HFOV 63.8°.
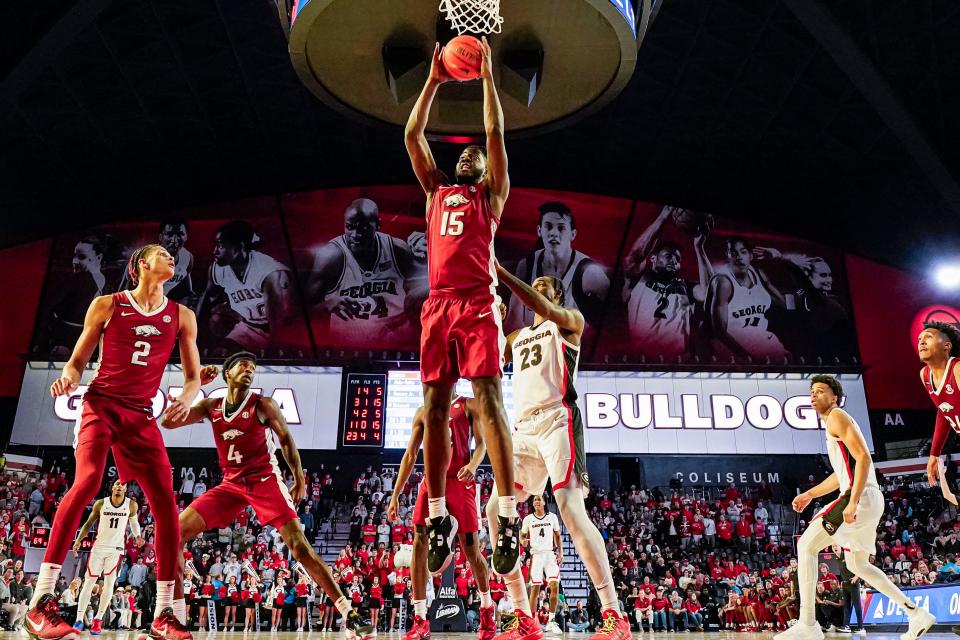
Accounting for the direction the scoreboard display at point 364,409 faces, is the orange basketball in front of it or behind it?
in front

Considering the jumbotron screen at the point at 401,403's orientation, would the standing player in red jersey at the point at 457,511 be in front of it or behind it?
in front

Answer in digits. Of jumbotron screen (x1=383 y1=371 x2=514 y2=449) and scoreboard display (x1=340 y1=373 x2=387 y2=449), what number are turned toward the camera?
2

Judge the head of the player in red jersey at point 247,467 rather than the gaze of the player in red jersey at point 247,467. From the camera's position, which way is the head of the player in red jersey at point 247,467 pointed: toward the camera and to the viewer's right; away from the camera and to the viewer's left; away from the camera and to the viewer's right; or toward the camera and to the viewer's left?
toward the camera and to the viewer's right

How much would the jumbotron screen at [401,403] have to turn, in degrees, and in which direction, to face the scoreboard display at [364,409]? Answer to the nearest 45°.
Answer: approximately 90° to its right

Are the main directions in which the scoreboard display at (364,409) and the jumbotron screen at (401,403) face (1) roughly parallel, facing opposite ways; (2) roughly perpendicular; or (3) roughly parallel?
roughly parallel

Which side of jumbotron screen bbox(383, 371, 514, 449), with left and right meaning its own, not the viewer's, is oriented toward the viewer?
front

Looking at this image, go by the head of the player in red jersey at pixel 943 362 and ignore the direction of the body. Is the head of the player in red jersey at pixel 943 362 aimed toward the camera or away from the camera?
toward the camera

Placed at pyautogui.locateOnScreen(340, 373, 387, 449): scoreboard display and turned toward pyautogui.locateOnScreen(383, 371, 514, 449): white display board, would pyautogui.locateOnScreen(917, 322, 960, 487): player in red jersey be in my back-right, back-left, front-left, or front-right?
front-right

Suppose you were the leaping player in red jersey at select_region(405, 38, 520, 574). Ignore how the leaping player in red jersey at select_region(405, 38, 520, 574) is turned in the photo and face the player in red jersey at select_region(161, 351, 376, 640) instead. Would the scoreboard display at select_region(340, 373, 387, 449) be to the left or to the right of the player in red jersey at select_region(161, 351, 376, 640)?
right

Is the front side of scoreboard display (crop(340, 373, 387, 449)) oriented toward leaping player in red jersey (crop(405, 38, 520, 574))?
yes

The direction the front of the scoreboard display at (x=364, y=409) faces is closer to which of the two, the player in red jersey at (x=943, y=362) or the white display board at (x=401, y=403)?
the player in red jersey

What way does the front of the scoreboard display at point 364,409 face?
toward the camera
